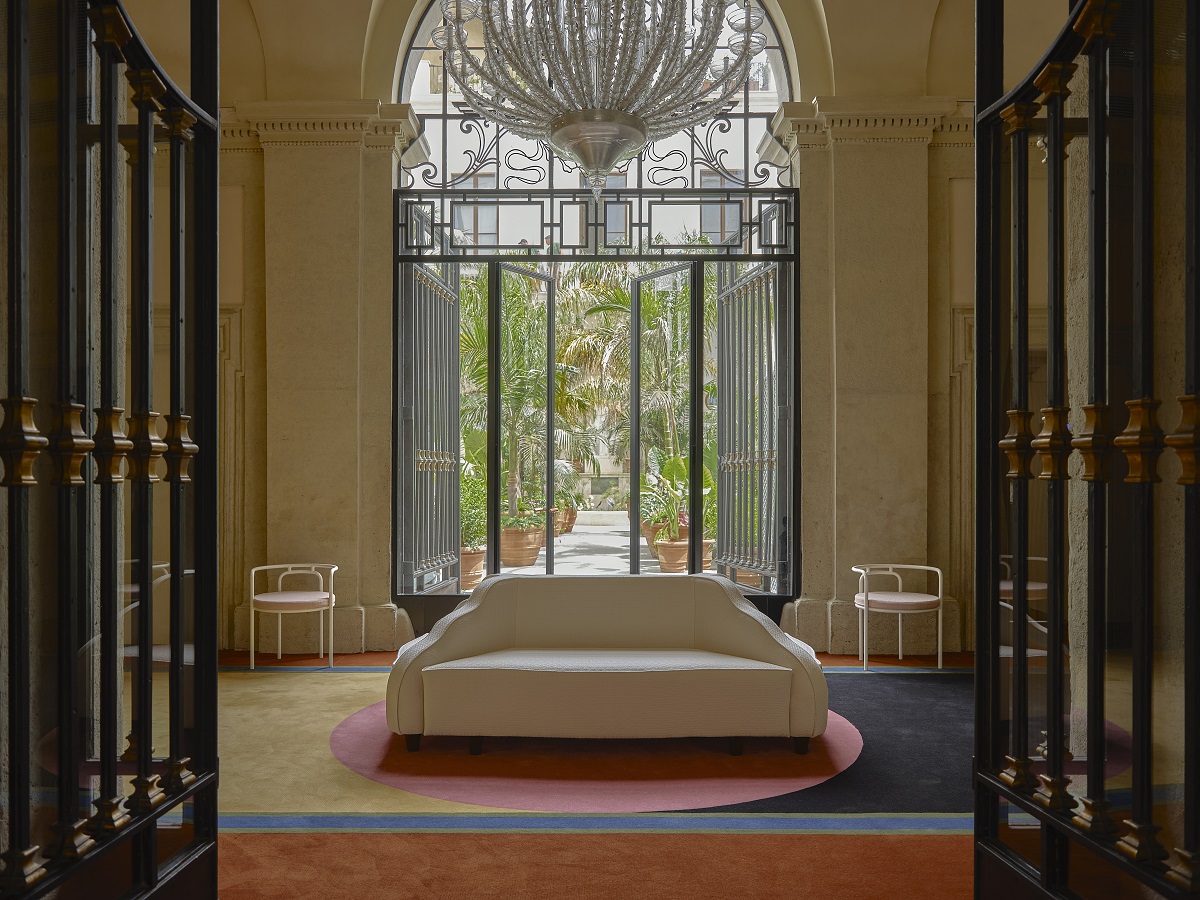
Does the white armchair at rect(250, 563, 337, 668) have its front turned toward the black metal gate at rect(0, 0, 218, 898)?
yes

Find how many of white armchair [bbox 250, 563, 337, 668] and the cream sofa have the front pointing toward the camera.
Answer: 2

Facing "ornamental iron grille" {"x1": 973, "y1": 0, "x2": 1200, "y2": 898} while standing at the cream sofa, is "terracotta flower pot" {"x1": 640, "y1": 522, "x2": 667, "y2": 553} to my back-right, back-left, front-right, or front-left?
back-left

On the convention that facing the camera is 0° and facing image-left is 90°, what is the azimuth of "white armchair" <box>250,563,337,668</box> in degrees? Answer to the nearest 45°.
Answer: approximately 0°

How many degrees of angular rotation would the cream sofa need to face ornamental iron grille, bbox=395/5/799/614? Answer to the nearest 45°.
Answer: approximately 180°

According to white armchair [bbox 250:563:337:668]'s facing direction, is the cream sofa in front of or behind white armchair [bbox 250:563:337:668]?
in front

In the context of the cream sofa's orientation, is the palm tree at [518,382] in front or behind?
behind

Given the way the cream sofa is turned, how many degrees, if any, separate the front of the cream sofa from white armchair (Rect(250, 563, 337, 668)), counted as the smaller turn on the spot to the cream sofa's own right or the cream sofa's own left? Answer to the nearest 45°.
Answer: approximately 135° to the cream sofa's own right

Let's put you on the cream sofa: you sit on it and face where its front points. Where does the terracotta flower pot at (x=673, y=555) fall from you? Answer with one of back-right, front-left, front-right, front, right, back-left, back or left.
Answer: back

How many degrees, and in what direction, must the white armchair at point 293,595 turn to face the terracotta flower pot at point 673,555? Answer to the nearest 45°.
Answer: approximately 135° to its left
